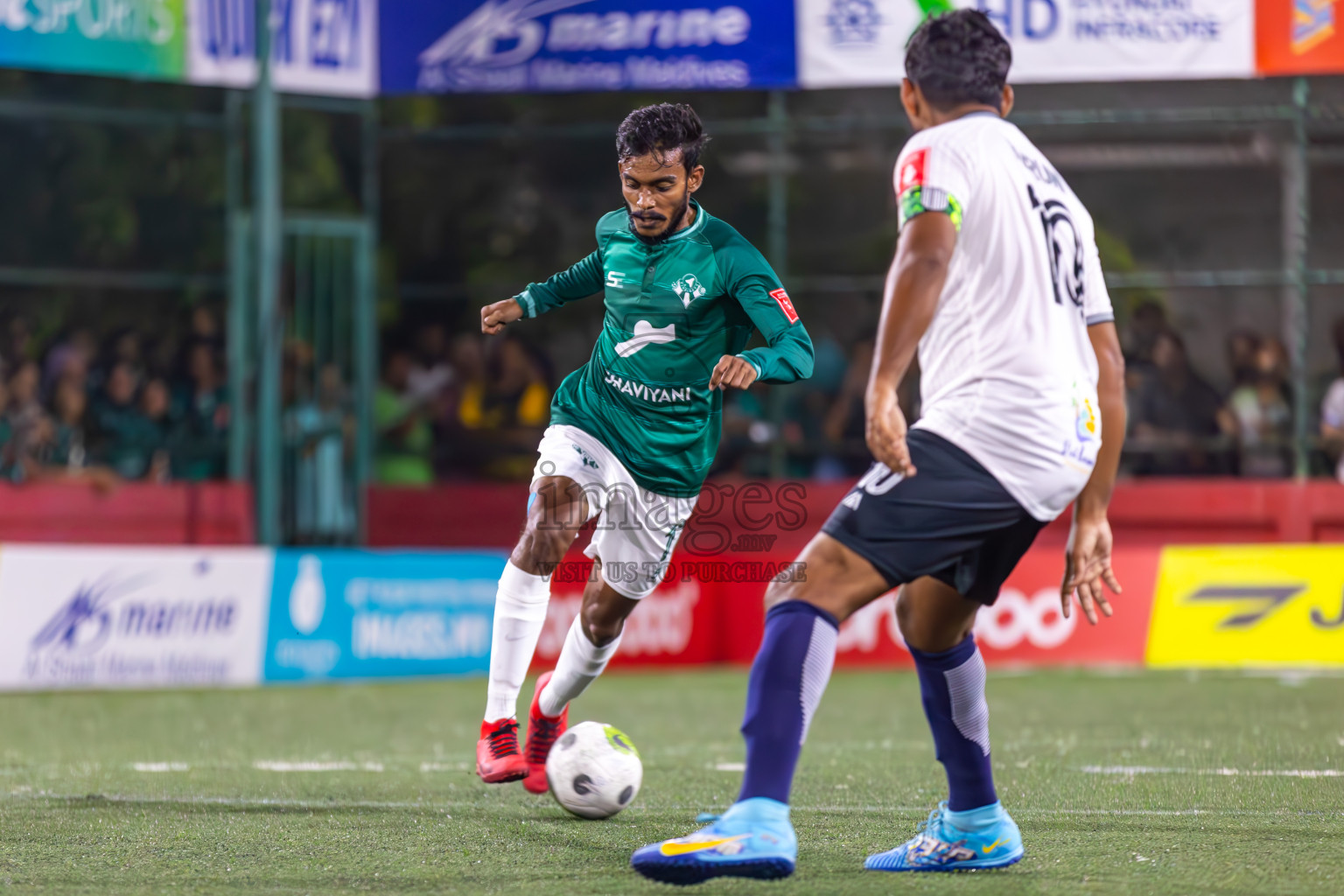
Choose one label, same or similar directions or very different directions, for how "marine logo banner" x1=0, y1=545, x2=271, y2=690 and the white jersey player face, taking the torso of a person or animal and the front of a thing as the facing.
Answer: very different directions

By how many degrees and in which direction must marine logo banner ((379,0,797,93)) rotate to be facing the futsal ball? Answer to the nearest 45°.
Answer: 0° — it already faces it

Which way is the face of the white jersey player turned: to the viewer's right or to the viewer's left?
to the viewer's left

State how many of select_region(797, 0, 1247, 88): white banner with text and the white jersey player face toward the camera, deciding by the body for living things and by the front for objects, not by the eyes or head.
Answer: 1
